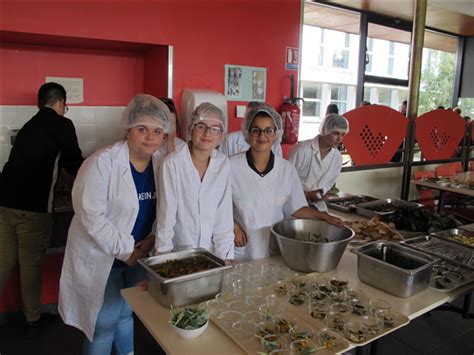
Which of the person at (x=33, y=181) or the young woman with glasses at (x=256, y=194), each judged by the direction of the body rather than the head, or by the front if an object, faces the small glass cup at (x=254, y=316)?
the young woman with glasses

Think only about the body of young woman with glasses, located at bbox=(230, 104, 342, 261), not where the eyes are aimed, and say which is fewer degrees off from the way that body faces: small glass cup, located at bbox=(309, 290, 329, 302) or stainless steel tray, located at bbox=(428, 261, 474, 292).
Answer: the small glass cup

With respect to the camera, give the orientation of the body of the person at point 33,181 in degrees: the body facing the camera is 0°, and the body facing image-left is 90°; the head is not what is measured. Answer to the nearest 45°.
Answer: approximately 225°

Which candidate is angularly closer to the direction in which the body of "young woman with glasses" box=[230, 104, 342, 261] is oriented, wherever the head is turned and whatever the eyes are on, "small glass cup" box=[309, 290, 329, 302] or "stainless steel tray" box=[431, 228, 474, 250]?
the small glass cup

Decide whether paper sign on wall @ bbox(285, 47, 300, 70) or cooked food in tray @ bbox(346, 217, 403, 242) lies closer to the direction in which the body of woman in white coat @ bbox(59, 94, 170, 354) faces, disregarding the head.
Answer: the cooked food in tray
